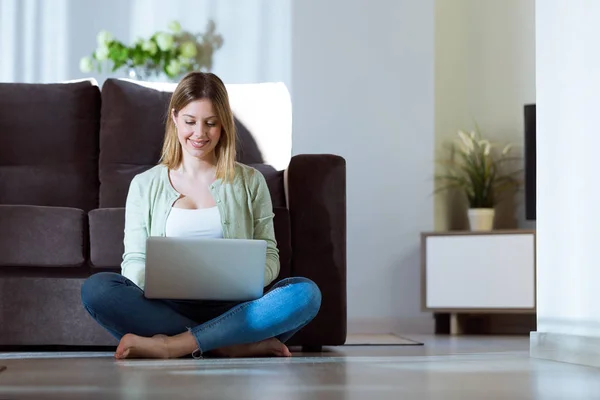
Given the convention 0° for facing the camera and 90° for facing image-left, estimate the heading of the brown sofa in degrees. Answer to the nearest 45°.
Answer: approximately 0°

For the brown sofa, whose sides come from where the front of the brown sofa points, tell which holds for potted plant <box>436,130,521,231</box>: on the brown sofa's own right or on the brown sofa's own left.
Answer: on the brown sofa's own left

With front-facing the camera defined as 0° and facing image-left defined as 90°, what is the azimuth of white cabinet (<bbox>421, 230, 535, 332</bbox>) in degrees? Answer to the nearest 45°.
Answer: approximately 0°

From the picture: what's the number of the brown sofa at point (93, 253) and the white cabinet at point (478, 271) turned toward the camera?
2

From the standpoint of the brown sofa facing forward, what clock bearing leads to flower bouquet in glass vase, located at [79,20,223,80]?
The flower bouquet in glass vase is roughly at 6 o'clock from the brown sofa.

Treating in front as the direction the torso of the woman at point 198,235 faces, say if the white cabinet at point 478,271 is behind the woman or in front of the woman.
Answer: behind

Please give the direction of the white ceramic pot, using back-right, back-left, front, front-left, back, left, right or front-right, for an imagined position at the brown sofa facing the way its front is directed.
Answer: back-left
